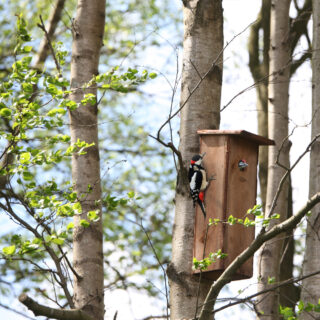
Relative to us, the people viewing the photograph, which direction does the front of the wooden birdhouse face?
facing the viewer and to the right of the viewer

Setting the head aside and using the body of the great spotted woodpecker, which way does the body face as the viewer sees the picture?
to the viewer's right

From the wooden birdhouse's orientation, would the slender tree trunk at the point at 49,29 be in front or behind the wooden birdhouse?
behind

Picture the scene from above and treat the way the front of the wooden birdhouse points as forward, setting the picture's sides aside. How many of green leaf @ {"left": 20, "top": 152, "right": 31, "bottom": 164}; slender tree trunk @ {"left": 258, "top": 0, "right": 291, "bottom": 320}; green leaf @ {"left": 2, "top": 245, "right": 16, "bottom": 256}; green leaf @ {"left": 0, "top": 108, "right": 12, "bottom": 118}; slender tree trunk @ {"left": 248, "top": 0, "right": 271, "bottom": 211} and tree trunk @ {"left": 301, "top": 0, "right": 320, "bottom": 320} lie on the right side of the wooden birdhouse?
3

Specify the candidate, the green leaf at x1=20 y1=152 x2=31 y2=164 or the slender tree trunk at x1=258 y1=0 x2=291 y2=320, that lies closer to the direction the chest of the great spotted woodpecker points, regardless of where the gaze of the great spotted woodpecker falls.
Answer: the slender tree trunk

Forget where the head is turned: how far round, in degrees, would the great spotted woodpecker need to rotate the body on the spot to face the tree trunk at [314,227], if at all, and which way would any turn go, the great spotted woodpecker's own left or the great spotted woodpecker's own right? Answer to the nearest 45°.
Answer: approximately 45° to the great spotted woodpecker's own left

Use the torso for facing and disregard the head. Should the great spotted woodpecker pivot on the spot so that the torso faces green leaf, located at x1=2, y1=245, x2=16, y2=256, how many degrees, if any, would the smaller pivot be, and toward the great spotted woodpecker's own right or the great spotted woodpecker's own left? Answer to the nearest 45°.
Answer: approximately 135° to the great spotted woodpecker's own right

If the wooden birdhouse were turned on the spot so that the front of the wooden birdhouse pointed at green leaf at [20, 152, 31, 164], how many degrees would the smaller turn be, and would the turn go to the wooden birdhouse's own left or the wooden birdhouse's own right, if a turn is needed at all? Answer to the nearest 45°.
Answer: approximately 90° to the wooden birdhouse's own right

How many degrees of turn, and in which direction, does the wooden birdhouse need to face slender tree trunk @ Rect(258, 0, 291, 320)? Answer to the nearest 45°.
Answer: approximately 135° to its left

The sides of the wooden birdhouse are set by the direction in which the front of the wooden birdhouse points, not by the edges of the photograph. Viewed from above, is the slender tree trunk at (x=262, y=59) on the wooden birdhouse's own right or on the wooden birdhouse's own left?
on the wooden birdhouse's own left

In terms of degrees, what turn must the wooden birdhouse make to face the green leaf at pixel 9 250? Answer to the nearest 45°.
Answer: approximately 90° to its right

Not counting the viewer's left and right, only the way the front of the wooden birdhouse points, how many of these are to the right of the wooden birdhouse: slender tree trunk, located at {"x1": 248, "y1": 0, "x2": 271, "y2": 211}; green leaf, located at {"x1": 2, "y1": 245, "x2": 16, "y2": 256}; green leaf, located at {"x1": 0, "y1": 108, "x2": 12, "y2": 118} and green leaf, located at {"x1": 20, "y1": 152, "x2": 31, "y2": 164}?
3

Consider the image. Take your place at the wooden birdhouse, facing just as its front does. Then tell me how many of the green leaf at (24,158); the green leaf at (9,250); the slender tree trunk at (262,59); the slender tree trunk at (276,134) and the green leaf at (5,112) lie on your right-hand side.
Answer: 3
